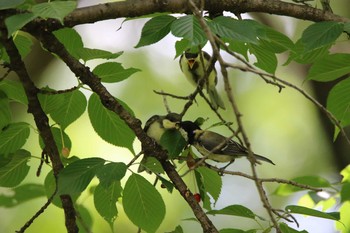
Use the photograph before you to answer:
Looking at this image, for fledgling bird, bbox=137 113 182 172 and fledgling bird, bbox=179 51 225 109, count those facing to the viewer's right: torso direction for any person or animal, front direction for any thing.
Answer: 1

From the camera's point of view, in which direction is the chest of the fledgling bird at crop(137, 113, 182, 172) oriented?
to the viewer's right

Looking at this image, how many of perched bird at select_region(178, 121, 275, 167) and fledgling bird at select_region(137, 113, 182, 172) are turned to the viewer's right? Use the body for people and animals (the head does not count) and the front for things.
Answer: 1

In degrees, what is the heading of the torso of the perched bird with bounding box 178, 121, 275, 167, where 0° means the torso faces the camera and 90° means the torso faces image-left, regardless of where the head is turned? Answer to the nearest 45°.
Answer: approximately 90°

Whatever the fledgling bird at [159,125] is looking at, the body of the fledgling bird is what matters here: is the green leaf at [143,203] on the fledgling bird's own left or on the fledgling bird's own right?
on the fledgling bird's own right

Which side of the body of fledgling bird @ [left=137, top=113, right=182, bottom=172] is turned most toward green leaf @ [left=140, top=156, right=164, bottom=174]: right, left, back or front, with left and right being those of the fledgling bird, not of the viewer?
right

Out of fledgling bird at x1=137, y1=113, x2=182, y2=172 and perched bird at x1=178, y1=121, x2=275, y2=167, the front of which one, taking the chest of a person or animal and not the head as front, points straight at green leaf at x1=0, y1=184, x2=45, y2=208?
the perched bird

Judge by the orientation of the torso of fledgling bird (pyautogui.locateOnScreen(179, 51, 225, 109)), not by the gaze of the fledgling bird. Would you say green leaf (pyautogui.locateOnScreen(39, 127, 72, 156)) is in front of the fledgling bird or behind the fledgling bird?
in front

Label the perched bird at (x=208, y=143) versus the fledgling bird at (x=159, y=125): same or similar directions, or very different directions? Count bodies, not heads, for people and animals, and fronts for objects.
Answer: very different directions

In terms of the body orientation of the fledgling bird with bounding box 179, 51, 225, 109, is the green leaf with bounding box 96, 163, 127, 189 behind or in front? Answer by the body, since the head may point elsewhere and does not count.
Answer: in front
